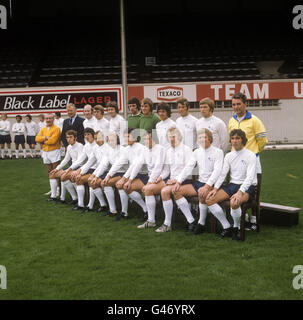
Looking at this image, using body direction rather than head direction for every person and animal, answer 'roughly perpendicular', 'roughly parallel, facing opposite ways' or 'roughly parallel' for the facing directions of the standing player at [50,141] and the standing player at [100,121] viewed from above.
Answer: roughly parallel

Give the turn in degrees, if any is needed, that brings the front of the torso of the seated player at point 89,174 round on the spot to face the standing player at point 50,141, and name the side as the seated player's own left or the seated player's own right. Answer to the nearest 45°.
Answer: approximately 90° to the seated player's own right

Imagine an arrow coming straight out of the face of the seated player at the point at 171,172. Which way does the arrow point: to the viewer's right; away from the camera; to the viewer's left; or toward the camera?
toward the camera

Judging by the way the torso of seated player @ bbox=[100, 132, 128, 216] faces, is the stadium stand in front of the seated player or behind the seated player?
behind

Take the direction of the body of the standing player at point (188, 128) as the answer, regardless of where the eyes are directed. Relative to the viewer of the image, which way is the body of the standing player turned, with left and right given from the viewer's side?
facing the viewer and to the left of the viewer

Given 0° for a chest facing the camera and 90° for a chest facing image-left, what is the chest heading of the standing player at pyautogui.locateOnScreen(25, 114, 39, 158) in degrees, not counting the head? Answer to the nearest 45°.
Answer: approximately 45°

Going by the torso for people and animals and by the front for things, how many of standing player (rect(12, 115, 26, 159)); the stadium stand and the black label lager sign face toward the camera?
3

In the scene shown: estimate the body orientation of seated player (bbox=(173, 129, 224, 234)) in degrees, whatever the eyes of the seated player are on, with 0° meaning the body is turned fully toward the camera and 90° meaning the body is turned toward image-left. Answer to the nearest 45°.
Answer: approximately 45°

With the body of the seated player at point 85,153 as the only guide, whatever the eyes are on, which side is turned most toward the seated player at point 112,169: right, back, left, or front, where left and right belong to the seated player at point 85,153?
left

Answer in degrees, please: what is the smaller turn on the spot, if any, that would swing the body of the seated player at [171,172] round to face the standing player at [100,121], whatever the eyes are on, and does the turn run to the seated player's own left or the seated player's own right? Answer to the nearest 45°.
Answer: approximately 90° to the seated player's own right

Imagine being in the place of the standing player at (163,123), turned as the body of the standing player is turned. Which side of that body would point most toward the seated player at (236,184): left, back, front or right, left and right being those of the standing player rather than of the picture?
left

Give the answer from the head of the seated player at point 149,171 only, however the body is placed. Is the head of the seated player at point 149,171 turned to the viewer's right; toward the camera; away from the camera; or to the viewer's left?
toward the camera

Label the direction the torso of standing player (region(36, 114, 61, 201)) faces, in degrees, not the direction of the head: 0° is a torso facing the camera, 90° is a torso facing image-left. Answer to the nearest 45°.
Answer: approximately 45°

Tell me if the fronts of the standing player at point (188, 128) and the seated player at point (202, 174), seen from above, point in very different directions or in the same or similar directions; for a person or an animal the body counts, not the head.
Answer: same or similar directions

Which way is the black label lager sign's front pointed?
toward the camera

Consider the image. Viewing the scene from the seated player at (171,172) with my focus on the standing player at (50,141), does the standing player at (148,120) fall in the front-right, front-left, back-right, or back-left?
front-right

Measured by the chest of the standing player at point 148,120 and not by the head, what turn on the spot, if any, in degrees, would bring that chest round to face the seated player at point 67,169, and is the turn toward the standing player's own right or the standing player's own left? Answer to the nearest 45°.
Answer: approximately 90° to the standing player's own right

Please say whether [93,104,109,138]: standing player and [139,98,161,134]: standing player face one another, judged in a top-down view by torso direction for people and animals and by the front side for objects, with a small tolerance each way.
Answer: no

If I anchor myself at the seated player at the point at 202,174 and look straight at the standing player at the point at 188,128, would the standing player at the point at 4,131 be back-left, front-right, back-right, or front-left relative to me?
front-left

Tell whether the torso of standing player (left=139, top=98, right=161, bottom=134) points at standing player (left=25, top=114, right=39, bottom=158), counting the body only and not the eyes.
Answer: no
